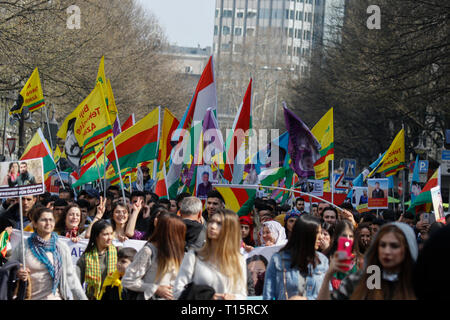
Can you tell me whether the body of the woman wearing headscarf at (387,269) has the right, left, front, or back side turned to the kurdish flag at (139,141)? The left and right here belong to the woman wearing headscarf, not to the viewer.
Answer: back

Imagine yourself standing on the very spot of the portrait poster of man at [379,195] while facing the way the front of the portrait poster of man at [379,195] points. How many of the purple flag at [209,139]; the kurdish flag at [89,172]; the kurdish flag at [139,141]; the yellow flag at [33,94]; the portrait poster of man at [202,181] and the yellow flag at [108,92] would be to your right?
6

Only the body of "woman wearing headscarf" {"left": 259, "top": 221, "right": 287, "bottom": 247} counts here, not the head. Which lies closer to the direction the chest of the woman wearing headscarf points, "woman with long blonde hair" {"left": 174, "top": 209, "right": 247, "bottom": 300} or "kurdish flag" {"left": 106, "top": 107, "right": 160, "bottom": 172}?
the woman with long blonde hair

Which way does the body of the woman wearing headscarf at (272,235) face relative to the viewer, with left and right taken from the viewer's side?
facing the viewer and to the left of the viewer

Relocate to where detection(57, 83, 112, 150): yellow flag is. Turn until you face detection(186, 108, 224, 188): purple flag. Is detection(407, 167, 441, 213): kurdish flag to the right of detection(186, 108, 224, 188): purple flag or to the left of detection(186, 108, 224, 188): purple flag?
right

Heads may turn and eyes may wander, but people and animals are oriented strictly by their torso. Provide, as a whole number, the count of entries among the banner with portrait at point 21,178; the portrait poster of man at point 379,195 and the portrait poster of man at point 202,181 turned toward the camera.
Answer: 3

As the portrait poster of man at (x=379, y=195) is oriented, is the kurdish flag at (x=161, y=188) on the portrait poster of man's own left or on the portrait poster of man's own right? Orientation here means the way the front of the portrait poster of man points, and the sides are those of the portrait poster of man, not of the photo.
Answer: on the portrait poster of man's own right

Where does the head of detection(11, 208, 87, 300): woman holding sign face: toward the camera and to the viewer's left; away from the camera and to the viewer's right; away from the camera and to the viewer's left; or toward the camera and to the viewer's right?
toward the camera and to the viewer's right

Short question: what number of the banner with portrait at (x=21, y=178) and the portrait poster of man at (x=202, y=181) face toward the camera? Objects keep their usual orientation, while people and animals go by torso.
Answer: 2

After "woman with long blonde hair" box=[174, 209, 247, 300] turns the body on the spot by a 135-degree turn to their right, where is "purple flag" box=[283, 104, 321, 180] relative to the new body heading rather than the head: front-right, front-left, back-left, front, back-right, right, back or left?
front

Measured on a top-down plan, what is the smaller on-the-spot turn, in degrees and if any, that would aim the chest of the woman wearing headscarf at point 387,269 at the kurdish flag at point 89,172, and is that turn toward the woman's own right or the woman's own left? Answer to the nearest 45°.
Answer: approximately 90° to the woman's own right
